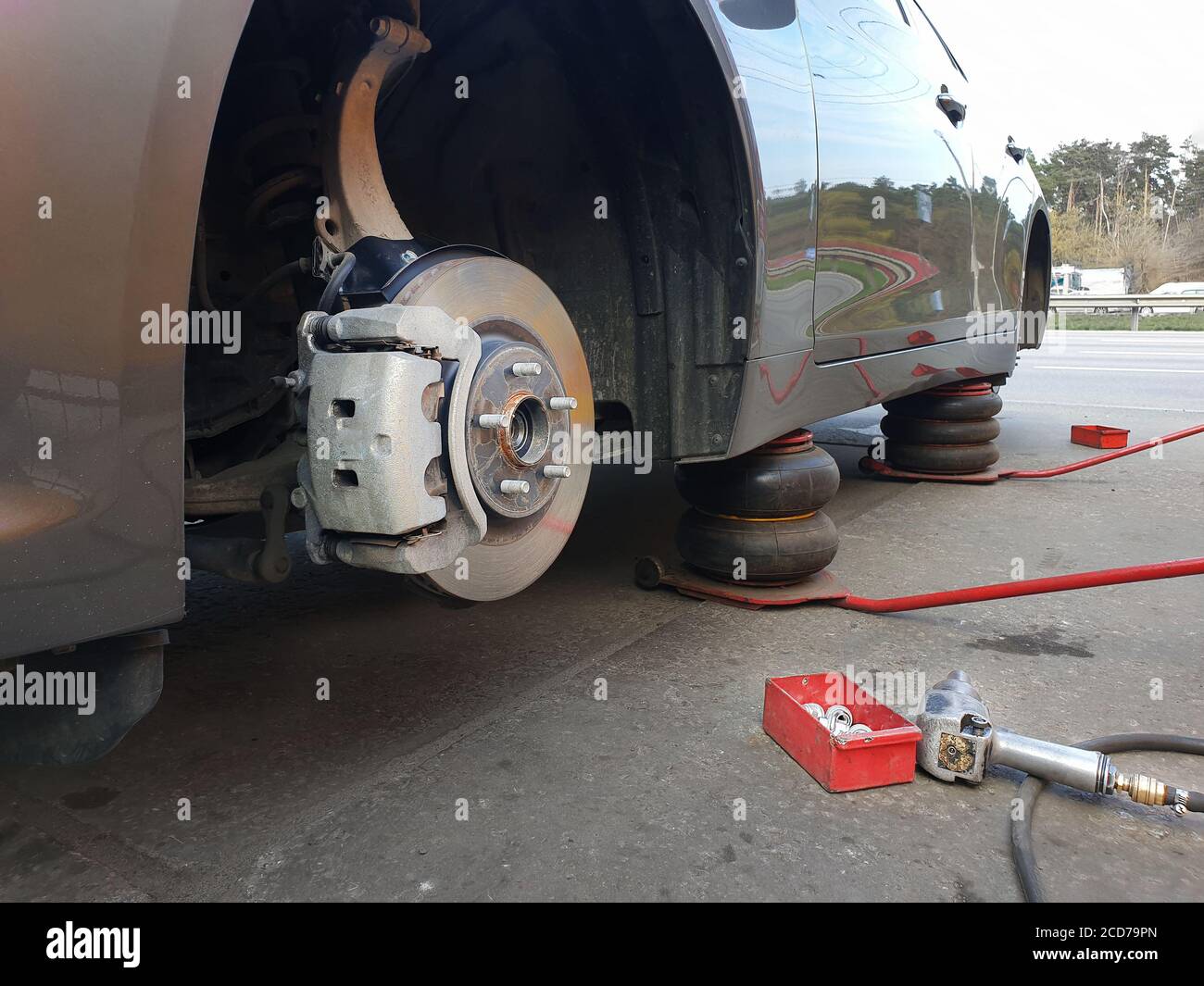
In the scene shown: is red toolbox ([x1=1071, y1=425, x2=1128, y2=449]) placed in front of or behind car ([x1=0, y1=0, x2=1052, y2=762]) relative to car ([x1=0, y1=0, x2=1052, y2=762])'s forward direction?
behind

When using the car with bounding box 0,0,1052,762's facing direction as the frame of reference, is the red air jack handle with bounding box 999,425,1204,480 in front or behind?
behind

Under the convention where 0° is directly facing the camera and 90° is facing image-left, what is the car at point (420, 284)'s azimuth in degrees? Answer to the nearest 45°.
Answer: approximately 45°

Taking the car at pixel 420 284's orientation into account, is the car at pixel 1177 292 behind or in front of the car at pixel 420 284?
behind
